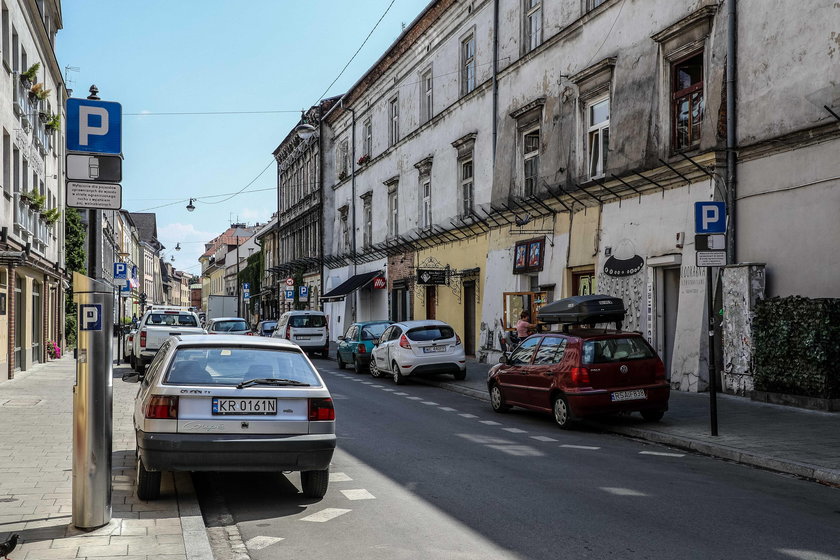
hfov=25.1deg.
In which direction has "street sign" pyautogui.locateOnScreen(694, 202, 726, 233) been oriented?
toward the camera

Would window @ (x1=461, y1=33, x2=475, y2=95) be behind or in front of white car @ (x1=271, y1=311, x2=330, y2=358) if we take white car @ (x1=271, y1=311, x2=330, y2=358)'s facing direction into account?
behind

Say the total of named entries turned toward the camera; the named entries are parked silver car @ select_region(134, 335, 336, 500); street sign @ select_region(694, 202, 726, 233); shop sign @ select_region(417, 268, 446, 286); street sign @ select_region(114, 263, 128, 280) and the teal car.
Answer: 3

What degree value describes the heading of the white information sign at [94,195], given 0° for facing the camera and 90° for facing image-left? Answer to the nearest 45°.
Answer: approximately 0°

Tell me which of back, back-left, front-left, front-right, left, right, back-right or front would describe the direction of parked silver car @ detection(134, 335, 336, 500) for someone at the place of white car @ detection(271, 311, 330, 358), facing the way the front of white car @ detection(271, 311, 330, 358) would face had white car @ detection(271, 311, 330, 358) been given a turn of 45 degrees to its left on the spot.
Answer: left

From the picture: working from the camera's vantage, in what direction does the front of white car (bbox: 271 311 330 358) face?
facing away from the viewer and to the left of the viewer

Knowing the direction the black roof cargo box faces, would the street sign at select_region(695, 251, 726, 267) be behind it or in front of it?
behind

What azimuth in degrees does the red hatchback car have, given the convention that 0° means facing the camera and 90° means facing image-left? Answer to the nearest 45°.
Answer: approximately 135°

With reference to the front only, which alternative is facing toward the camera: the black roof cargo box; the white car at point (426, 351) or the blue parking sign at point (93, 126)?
the blue parking sign
